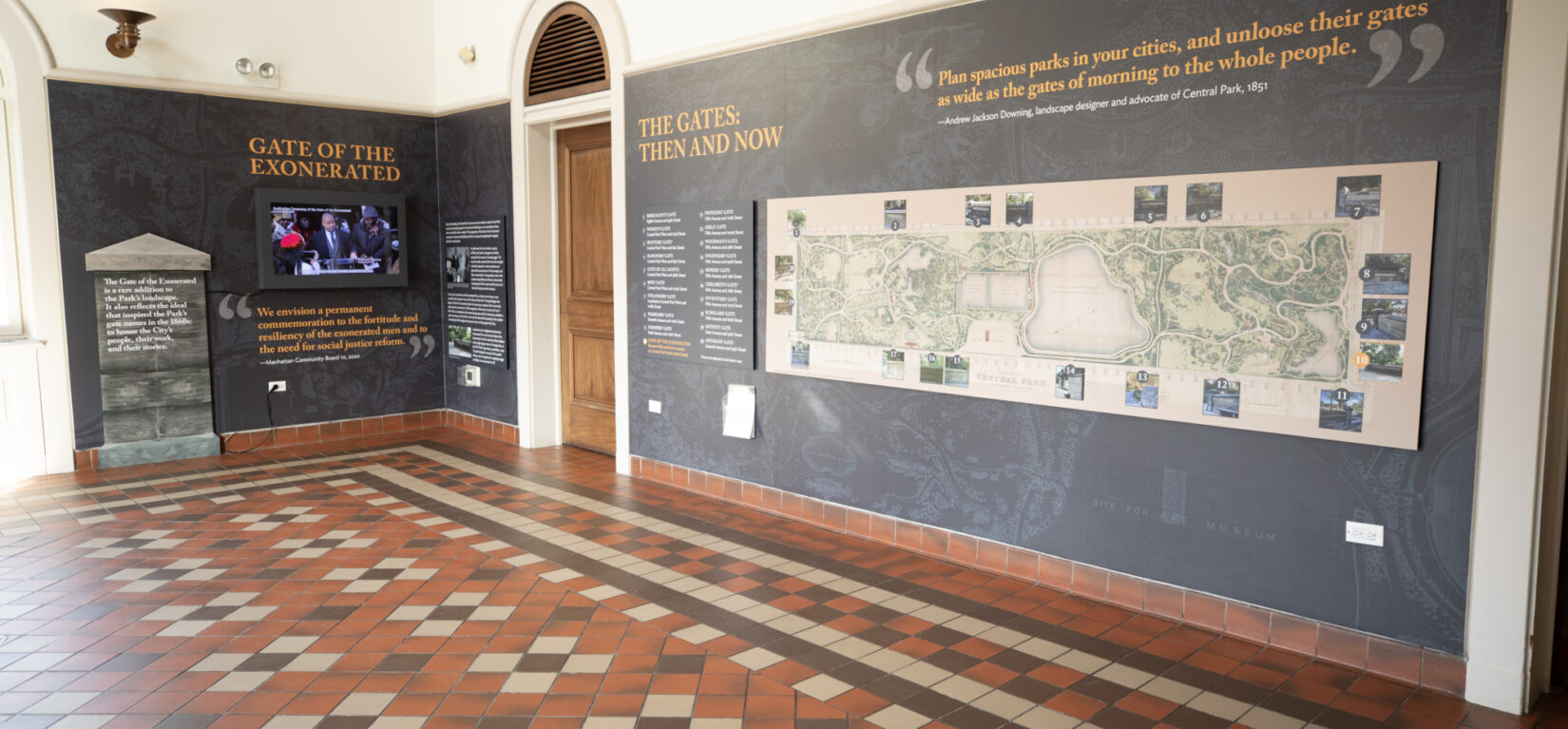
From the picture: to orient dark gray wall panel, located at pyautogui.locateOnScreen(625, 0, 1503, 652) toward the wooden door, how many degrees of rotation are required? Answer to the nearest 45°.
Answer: approximately 90° to its right

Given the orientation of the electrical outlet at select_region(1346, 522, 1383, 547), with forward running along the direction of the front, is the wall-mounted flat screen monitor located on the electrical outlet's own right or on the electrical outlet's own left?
on the electrical outlet's own right

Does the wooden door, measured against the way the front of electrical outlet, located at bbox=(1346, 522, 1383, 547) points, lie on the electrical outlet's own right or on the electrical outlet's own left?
on the electrical outlet's own right

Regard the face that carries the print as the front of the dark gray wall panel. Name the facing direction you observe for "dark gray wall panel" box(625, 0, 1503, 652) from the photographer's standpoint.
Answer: facing the viewer and to the left of the viewer

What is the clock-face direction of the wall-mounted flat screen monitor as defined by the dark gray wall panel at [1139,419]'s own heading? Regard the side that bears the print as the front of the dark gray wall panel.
The wall-mounted flat screen monitor is roughly at 2 o'clock from the dark gray wall panel.

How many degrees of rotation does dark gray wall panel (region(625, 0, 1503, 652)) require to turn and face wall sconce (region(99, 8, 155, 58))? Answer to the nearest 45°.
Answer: approximately 45° to its right

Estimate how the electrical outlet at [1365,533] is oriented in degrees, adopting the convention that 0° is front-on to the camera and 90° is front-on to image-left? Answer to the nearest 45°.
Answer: approximately 0°

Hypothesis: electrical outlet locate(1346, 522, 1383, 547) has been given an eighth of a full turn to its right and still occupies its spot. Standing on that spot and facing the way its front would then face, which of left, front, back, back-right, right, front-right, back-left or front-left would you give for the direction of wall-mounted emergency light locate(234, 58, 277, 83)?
front-right

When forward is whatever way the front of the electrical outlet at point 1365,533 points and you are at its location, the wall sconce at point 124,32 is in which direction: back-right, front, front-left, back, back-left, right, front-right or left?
right
